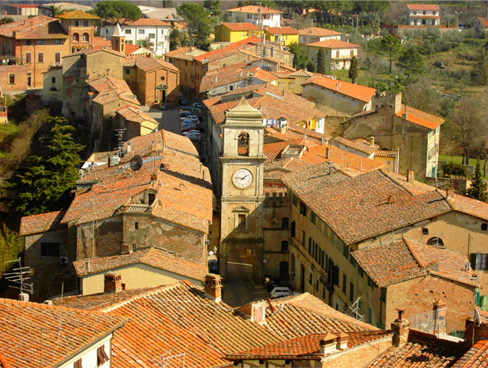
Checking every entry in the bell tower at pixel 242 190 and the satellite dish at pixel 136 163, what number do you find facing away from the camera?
0

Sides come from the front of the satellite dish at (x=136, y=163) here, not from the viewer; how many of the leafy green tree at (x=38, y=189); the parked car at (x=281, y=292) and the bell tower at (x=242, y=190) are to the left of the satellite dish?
2

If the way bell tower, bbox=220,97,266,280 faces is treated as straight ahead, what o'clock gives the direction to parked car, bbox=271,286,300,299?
The parked car is roughly at 11 o'clock from the bell tower.

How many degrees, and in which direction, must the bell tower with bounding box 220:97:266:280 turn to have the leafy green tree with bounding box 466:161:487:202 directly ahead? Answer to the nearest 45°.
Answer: approximately 135° to its left

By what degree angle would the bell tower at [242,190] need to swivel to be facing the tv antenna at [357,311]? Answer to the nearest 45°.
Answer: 0° — it already faces it

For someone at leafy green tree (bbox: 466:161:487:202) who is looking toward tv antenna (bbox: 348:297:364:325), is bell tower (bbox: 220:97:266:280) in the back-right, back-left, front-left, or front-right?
front-right

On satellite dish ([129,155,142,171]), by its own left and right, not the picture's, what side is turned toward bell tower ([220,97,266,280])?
left

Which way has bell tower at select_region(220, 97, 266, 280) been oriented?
toward the camera

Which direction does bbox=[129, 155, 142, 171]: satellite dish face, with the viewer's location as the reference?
facing the viewer and to the left of the viewer

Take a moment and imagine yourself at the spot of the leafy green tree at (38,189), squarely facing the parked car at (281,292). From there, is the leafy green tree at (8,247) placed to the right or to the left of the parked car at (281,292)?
right

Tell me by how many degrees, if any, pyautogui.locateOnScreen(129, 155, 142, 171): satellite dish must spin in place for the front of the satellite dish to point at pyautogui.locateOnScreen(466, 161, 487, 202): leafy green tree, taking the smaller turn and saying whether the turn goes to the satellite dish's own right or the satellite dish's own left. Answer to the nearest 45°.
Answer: approximately 135° to the satellite dish's own left
